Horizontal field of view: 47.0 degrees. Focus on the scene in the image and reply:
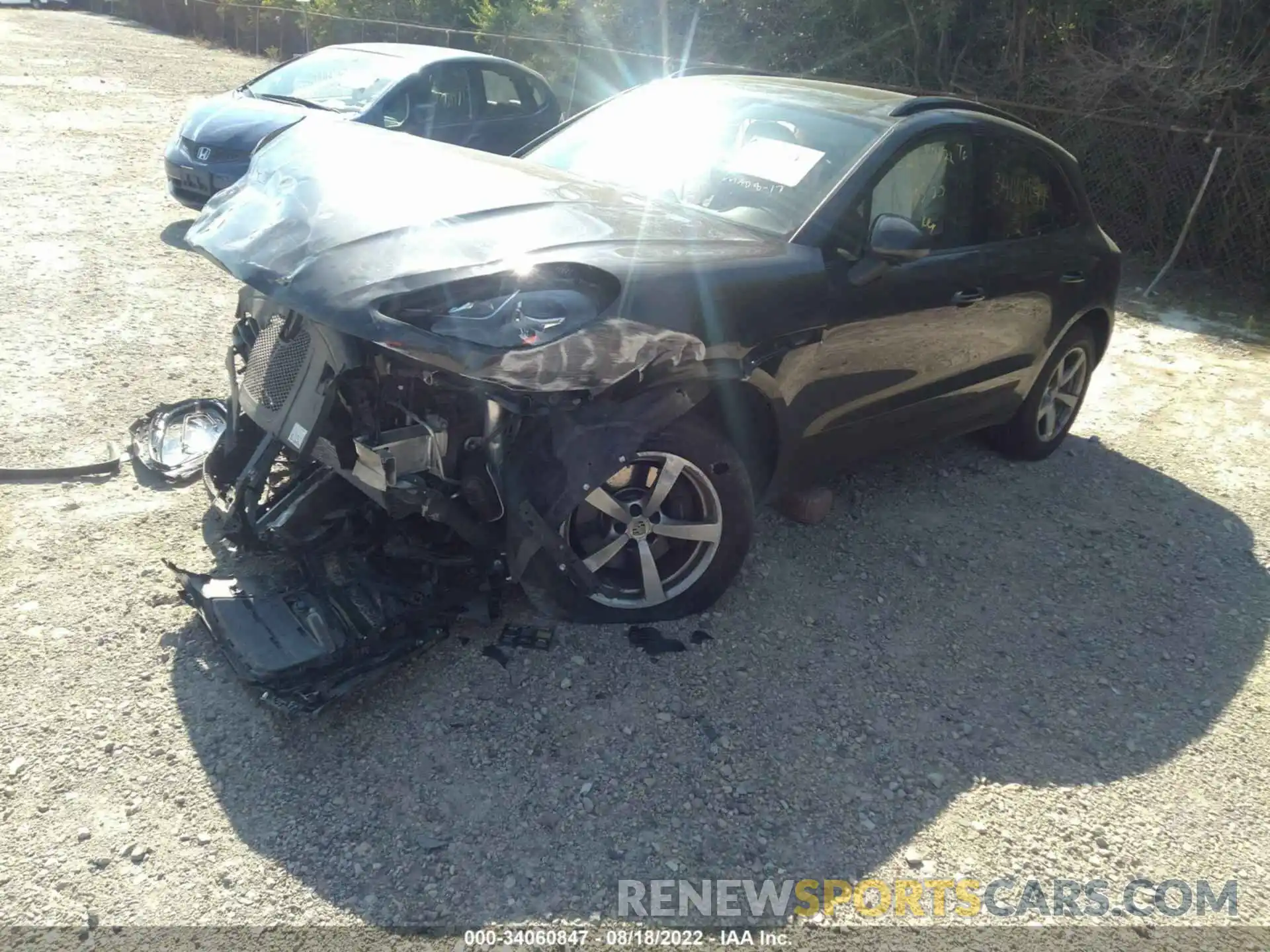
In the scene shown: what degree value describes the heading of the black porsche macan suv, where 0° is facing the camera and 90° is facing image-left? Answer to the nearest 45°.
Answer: approximately 45°

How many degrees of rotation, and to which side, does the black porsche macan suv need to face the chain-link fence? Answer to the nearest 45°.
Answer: approximately 180°

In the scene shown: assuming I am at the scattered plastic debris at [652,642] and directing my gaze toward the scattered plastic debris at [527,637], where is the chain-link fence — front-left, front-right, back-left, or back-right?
back-right
